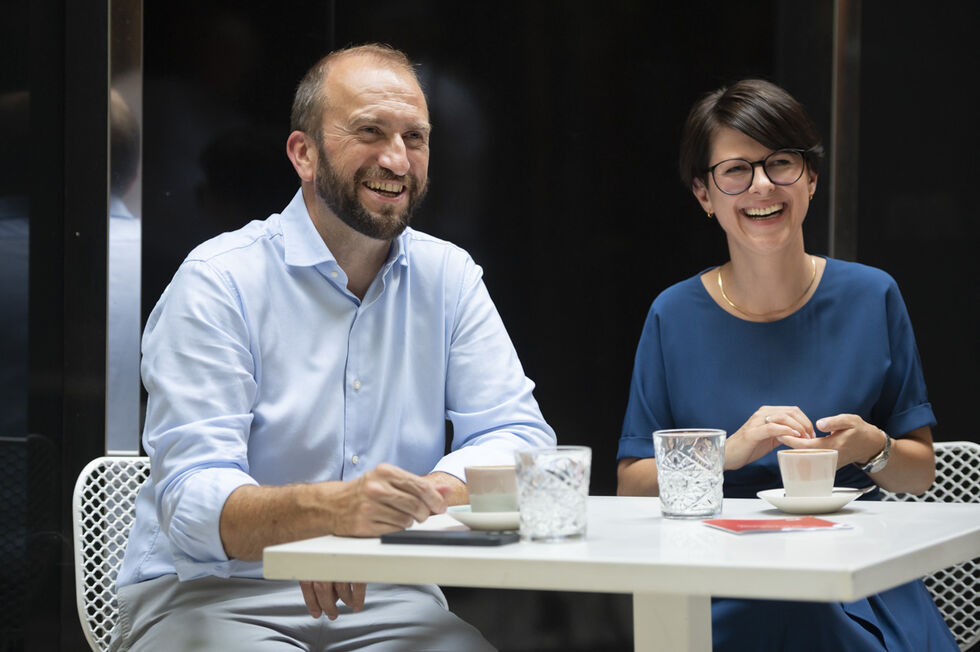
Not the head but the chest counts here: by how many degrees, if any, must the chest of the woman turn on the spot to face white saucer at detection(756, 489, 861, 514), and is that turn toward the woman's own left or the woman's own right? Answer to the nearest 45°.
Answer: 0° — they already face it

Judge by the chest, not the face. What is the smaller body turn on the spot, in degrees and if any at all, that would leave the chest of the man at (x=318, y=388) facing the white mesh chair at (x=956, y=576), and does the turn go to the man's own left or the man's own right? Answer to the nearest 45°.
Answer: approximately 45° to the man's own left

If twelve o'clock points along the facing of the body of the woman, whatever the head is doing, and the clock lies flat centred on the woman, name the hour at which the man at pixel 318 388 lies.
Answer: The man is roughly at 2 o'clock from the woman.

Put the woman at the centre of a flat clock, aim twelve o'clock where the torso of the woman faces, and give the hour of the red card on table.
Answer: The red card on table is roughly at 12 o'clock from the woman.

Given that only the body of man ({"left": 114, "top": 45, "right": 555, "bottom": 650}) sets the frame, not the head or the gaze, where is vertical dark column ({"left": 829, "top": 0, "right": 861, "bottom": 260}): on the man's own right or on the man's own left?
on the man's own left

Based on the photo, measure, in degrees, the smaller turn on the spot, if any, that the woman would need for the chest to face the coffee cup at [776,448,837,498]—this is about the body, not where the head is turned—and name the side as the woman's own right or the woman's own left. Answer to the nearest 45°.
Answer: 0° — they already face it

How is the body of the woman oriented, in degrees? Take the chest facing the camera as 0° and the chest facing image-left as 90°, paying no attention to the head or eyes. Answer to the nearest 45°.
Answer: approximately 0°
